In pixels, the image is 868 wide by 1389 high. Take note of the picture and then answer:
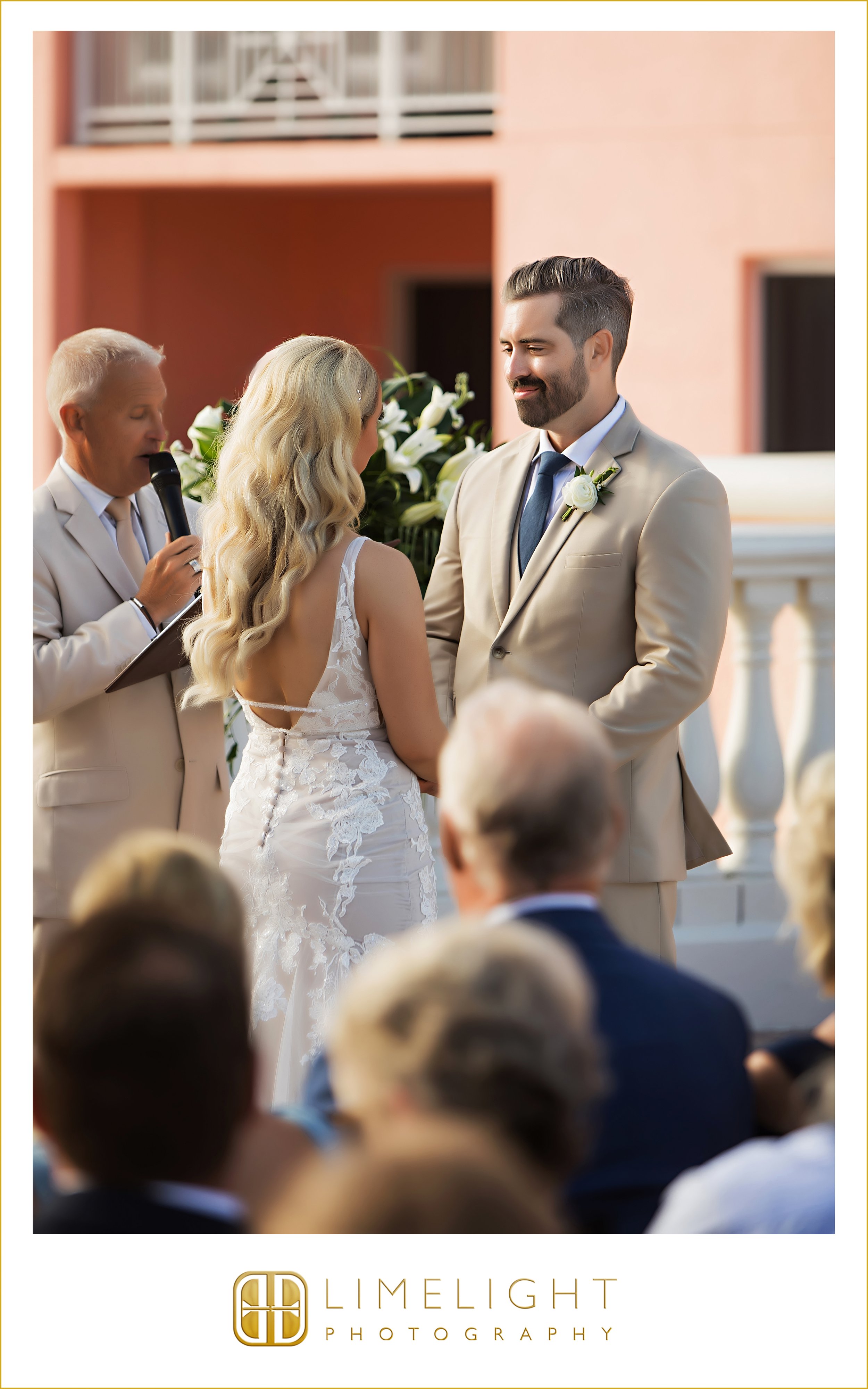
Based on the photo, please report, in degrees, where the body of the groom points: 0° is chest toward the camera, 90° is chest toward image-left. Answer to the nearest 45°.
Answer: approximately 45°

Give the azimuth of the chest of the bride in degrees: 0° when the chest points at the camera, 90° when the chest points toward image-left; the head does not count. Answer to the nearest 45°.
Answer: approximately 225°

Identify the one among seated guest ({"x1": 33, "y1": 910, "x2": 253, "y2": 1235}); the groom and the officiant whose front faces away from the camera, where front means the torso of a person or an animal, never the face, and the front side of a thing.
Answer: the seated guest

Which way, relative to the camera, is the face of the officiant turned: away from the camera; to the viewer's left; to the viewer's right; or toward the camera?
to the viewer's right

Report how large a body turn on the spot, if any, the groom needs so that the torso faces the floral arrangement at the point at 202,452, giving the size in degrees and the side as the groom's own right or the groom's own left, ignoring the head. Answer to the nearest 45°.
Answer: approximately 90° to the groom's own right

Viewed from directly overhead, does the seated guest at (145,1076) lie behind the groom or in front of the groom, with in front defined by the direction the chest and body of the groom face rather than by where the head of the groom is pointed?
in front

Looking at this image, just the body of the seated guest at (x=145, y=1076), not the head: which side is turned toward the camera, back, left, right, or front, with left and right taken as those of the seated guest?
back

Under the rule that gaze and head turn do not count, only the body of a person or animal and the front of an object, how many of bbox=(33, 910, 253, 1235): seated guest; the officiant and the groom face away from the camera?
1

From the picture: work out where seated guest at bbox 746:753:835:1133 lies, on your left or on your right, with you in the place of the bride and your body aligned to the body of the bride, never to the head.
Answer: on your right

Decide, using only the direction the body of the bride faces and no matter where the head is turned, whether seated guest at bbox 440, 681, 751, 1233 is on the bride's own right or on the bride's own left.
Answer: on the bride's own right

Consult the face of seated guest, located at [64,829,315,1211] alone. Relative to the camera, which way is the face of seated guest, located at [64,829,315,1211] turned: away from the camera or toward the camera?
away from the camera

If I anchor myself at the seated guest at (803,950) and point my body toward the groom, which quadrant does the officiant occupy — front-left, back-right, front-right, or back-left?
front-left

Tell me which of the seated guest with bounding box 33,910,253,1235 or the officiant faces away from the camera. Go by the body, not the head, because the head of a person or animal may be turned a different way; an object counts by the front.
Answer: the seated guest
